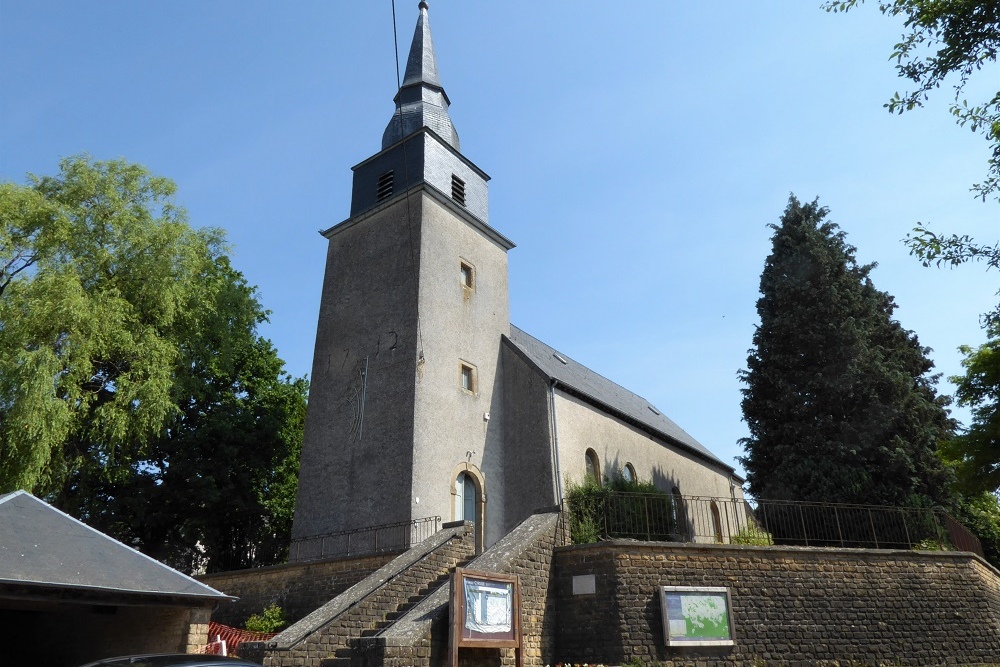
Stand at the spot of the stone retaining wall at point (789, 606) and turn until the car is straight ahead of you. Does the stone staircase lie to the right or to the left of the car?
right

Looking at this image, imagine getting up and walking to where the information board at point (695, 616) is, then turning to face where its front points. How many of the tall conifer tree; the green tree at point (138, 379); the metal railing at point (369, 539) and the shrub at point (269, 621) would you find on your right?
3

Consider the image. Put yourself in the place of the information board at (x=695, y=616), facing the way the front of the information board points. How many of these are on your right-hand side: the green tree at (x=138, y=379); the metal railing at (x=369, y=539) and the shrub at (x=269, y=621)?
3

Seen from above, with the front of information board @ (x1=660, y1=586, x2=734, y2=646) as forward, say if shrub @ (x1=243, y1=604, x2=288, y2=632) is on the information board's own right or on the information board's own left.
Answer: on the information board's own right

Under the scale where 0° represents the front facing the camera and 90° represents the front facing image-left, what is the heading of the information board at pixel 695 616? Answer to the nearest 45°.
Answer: approximately 0°

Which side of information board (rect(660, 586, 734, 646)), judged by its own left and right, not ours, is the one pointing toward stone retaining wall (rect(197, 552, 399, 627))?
right

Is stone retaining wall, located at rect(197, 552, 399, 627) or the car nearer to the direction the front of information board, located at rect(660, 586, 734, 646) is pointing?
the car

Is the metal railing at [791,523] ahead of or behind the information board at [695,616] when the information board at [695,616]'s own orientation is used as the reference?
behind

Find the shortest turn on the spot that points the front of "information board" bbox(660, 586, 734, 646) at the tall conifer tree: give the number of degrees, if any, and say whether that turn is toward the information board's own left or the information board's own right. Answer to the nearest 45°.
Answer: approximately 135° to the information board's own left

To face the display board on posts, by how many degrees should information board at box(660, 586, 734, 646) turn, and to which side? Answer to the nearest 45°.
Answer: approximately 45° to its right

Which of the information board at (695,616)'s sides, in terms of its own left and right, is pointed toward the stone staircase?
right

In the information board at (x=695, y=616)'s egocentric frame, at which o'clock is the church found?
The church is roughly at 4 o'clock from the information board.

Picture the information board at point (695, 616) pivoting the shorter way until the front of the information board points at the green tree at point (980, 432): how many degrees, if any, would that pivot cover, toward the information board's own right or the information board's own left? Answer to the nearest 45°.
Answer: approximately 135° to the information board's own left

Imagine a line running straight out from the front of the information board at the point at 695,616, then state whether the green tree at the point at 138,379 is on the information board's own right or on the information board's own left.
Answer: on the information board's own right
